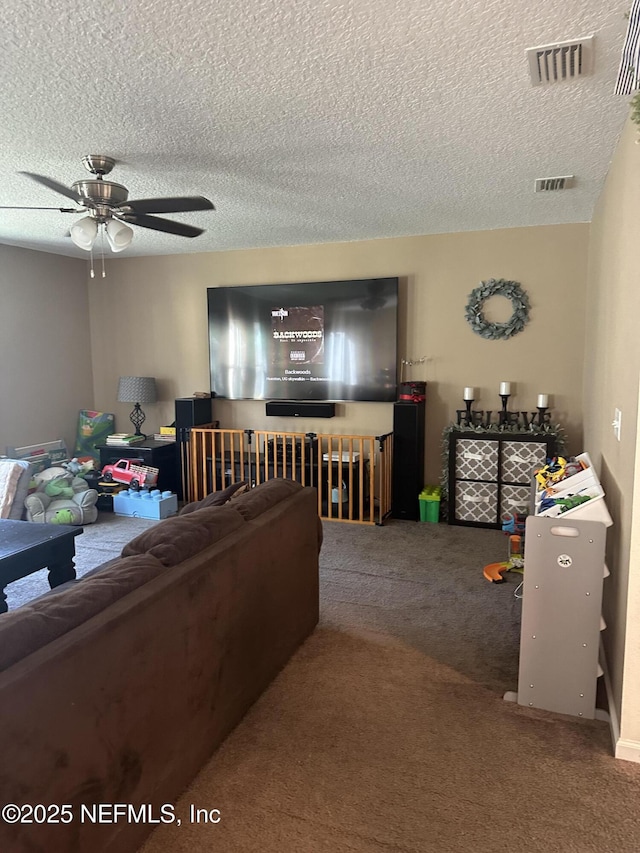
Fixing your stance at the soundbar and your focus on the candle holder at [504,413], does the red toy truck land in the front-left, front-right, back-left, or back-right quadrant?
back-right

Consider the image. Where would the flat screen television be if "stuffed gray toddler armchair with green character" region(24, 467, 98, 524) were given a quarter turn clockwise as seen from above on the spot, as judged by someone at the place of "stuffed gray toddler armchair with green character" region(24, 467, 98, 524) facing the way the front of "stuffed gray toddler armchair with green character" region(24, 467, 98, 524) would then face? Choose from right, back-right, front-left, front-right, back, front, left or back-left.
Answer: back

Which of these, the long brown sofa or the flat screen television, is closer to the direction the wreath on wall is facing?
the long brown sofa

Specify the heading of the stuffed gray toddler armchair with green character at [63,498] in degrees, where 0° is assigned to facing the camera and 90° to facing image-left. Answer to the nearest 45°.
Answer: approximately 0°

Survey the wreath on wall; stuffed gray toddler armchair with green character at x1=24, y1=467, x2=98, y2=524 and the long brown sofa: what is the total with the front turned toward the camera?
2

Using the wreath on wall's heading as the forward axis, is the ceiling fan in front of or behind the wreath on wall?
in front

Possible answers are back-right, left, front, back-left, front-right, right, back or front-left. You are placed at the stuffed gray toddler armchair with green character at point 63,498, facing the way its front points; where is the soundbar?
left

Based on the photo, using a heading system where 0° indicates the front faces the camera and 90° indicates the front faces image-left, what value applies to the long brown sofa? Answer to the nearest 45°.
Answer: approximately 135°
